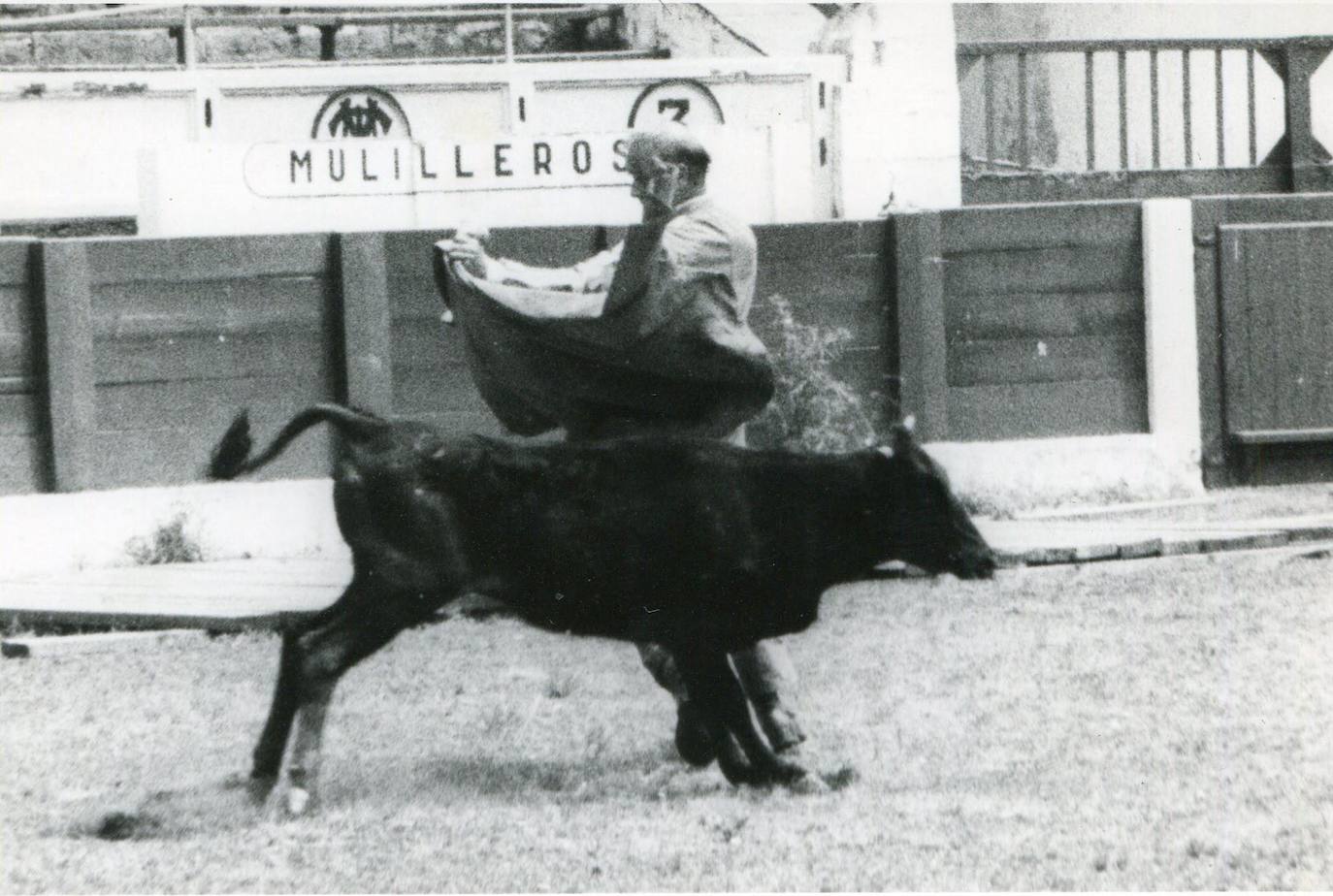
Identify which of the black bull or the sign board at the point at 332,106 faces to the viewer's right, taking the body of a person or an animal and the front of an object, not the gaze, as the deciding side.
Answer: the black bull

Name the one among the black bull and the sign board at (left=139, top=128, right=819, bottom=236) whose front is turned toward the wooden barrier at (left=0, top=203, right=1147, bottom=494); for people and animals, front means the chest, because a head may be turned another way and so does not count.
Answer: the sign board

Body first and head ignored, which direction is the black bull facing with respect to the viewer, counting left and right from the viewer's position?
facing to the right of the viewer

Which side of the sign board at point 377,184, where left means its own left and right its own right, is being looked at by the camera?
front

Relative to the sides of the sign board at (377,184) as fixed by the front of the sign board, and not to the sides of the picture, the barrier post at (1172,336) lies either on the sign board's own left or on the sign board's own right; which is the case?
on the sign board's own left

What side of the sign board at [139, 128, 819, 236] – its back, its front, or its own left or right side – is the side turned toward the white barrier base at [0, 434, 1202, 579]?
front

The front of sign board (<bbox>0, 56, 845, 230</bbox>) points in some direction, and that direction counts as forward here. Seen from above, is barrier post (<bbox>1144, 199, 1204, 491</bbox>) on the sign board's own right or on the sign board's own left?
on the sign board's own left

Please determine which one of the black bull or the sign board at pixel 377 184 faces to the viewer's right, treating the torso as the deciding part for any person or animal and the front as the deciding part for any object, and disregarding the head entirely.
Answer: the black bull

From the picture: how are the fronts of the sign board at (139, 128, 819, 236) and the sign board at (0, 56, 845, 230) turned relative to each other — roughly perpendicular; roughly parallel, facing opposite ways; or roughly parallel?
roughly parallel

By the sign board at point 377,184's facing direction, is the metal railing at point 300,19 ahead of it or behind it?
behind

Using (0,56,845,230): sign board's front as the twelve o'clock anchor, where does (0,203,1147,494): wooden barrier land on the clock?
The wooden barrier is roughly at 12 o'clock from the sign board.

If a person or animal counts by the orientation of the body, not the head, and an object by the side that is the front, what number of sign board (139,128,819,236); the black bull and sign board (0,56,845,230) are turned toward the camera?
2

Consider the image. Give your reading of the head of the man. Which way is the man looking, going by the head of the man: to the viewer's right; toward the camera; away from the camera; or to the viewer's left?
to the viewer's left
